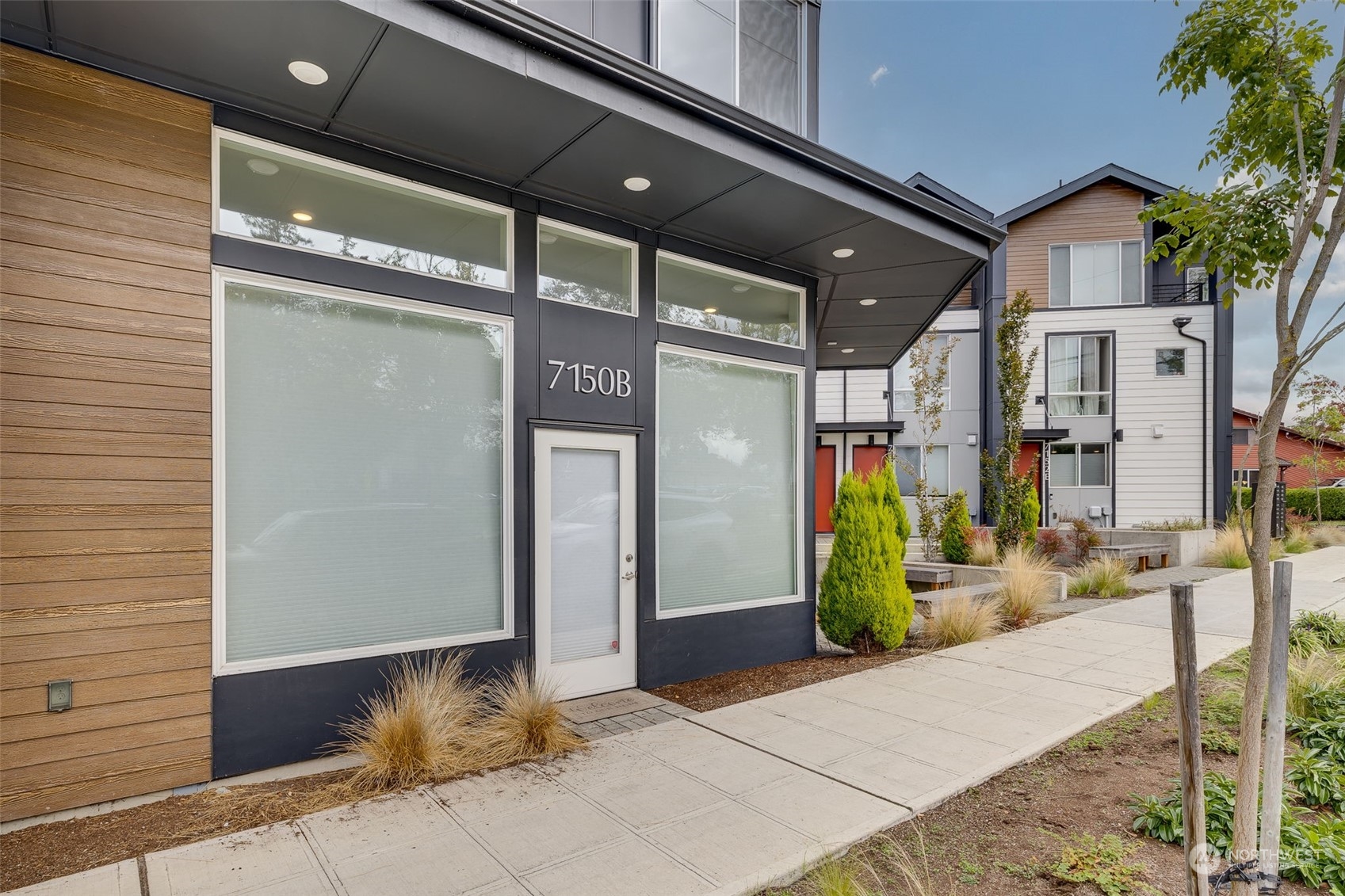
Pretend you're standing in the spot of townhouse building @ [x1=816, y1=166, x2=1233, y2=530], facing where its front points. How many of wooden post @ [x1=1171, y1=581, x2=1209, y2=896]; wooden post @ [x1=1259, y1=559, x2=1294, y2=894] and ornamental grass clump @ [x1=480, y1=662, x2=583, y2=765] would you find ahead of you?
3

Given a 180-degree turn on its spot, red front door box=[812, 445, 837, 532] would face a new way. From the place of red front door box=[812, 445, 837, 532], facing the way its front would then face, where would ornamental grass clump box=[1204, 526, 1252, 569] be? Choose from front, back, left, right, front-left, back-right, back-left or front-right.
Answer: back-right

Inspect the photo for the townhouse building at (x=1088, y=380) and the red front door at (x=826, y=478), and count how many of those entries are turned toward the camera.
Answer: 2

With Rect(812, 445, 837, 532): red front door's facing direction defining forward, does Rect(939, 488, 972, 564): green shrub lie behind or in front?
in front

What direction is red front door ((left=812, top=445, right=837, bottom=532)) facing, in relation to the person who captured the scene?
facing the viewer

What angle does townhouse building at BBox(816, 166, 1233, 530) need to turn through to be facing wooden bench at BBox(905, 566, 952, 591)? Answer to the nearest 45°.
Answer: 0° — it already faces it

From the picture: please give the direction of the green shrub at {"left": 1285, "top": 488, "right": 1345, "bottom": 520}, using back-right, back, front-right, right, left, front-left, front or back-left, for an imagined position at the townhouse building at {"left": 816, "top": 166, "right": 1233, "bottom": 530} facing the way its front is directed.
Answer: back-left

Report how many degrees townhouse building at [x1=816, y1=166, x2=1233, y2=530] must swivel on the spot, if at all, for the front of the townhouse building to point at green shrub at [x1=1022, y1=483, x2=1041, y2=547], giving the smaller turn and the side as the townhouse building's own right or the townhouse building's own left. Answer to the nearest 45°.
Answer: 0° — it already faces it

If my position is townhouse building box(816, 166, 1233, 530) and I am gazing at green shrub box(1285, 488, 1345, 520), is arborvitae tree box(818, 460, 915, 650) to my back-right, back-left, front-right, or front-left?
back-right

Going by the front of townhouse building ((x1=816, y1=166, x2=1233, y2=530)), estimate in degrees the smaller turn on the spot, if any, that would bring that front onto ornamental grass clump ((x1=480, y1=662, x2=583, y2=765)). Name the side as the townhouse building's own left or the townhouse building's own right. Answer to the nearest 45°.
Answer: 0° — it already faces it

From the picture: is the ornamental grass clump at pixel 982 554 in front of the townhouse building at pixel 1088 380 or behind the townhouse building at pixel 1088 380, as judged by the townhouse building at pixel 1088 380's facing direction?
in front
